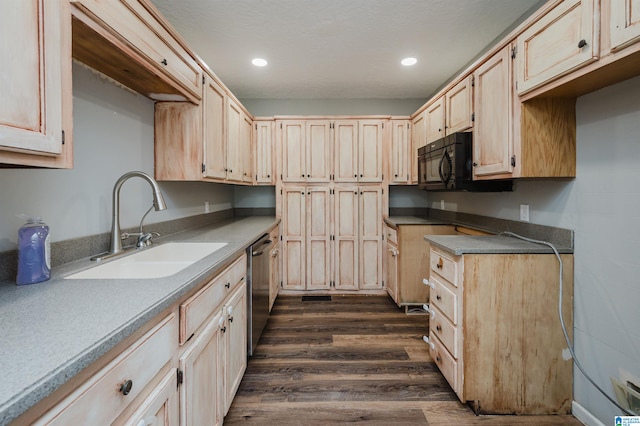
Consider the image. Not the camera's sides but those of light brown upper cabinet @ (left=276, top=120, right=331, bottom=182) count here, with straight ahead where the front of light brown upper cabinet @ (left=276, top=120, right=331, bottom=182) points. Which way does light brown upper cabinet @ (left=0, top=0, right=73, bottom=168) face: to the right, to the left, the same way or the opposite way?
to the left

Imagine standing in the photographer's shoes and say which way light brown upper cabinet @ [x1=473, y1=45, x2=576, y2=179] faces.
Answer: facing the viewer and to the left of the viewer

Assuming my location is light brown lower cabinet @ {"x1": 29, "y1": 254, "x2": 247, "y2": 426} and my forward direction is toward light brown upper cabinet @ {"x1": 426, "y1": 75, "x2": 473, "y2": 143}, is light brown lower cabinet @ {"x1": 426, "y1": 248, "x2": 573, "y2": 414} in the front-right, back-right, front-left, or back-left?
front-right

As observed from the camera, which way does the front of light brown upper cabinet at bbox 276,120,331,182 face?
facing the viewer

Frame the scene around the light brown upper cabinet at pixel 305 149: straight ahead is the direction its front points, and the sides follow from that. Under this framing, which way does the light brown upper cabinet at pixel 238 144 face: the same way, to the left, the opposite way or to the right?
to the left

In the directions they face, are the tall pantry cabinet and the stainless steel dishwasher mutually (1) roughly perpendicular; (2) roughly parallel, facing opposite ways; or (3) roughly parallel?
roughly perpendicular

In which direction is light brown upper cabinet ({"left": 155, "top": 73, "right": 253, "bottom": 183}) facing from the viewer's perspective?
to the viewer's right

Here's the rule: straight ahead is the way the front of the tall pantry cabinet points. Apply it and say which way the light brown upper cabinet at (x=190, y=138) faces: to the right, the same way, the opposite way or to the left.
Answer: to the left

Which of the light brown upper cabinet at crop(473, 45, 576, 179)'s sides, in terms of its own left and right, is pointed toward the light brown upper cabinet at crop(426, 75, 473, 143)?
right

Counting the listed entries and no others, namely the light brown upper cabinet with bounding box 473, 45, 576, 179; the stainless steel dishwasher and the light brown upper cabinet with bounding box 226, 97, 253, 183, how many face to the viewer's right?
2

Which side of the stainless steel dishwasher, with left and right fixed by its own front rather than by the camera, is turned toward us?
right

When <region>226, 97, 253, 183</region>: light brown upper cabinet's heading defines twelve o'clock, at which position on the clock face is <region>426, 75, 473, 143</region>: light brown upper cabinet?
<region>426, 75, 473, 143</region>: light brown upper cabinet is roughly at 1 o'clock from <region>226, 97, 253, 183</region>: light brown upper cabinet.

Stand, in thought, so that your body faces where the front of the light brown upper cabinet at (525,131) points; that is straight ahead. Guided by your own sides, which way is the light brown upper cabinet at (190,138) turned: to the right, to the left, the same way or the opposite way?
the opposite way

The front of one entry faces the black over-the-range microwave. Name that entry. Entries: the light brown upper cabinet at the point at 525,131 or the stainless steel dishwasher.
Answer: the stainless steel dishwasher
